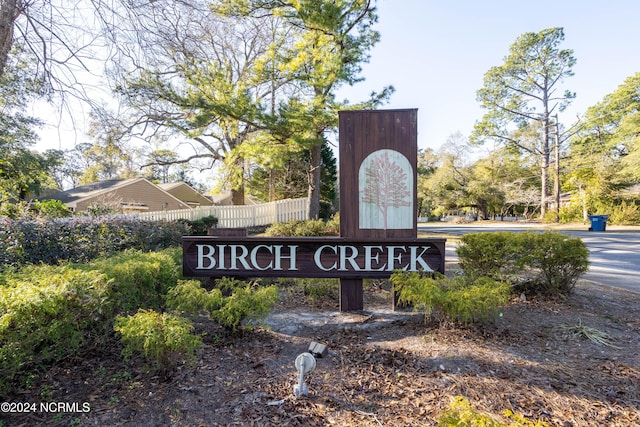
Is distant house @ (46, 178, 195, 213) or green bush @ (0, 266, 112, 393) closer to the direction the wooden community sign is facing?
the green bush

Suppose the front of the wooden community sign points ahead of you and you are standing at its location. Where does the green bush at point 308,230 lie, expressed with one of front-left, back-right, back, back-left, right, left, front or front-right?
back

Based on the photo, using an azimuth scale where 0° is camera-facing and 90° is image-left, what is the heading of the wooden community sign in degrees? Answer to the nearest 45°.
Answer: approximately 0°

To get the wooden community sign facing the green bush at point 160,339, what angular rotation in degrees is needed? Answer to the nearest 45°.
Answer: approximately 45° to its right

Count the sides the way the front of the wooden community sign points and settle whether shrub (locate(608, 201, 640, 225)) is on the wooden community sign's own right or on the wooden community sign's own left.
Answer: on the wooden community sign's own left

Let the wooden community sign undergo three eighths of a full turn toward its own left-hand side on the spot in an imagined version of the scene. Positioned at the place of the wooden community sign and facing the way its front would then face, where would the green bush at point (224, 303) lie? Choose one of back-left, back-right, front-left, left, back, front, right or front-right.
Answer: back

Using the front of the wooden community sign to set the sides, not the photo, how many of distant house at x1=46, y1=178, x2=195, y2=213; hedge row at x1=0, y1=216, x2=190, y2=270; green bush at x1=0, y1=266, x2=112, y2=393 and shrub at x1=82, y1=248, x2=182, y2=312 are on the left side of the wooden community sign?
0

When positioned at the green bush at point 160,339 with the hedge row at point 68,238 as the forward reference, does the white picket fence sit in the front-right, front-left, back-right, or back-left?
front-right

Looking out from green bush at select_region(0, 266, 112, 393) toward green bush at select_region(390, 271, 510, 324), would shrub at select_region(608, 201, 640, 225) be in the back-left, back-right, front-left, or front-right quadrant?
front-left

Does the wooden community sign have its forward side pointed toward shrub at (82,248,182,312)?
no

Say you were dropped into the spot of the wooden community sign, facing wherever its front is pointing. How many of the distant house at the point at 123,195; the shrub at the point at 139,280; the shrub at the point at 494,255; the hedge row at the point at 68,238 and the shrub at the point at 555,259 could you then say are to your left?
2

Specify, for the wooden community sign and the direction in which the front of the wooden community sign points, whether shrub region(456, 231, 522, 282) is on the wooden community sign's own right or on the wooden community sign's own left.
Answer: on the wooden community sign's own left

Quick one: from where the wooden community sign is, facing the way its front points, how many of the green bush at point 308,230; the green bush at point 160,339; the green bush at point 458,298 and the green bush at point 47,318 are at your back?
1

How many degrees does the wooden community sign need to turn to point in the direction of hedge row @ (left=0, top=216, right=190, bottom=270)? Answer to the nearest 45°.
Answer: approximately 90° to its right

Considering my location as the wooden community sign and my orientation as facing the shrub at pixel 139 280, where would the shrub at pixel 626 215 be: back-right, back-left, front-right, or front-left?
back-right

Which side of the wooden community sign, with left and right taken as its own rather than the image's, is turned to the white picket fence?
back

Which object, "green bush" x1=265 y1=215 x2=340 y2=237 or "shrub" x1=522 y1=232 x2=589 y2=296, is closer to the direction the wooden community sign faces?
the shrub

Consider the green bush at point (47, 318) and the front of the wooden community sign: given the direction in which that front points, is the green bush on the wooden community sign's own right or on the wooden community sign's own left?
on the wooden community sign's own right

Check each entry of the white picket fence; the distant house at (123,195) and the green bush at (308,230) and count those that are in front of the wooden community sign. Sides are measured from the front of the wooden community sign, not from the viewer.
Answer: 0

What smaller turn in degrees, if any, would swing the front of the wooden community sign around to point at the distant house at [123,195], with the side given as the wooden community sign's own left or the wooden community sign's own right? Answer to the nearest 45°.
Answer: approximately 135° to the wooden community sign's own right
